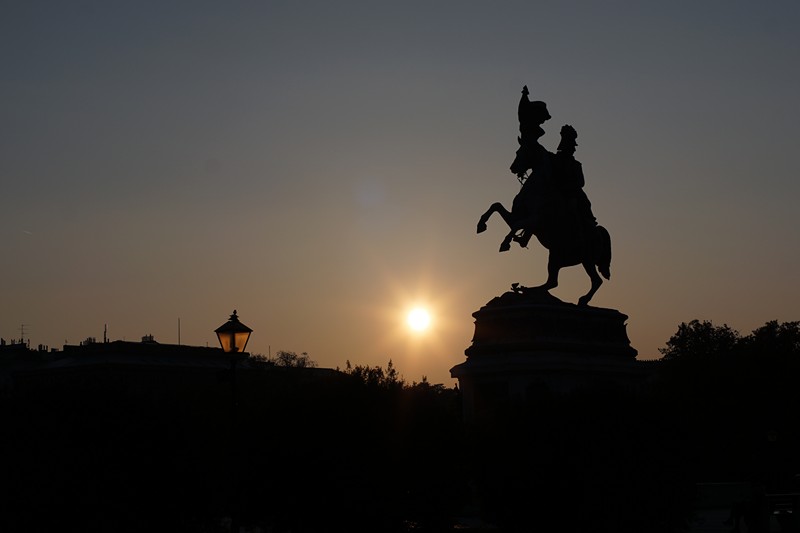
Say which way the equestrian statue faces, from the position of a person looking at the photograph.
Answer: facing to the left of the viewer
